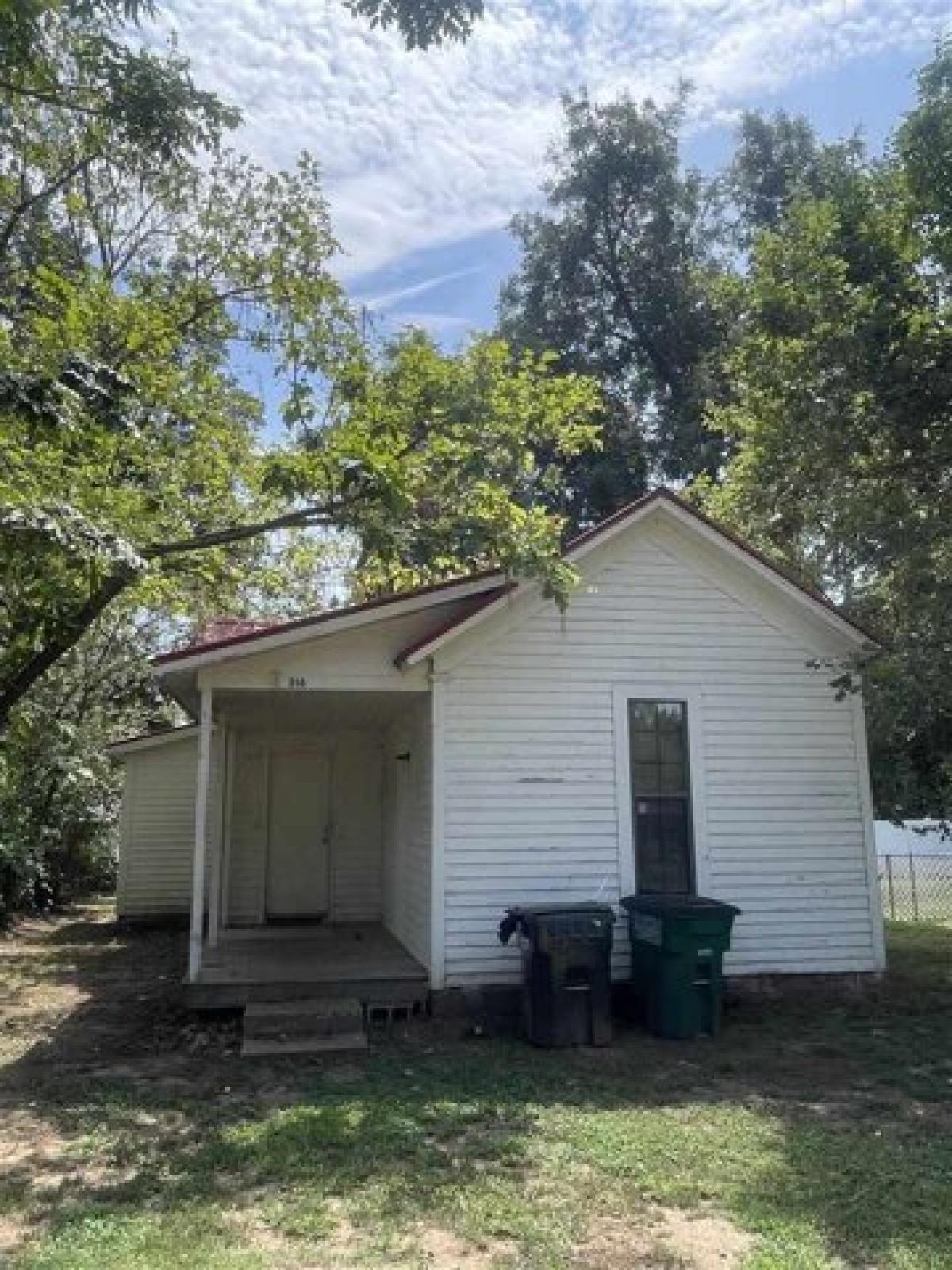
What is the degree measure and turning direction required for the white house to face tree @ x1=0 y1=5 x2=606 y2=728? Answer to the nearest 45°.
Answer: approximately 90° to its right

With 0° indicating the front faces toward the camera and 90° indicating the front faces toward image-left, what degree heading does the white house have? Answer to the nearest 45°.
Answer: approximately 0°

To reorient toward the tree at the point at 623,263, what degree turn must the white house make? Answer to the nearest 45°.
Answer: approximately 180°

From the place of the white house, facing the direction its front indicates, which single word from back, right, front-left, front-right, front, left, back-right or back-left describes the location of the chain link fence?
back-left
